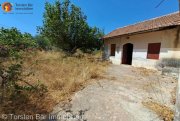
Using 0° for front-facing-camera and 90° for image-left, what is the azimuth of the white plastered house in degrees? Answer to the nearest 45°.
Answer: approximately 45°

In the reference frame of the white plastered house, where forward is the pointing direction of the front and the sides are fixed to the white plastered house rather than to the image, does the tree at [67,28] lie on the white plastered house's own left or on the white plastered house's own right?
on the white plastered house's own right
